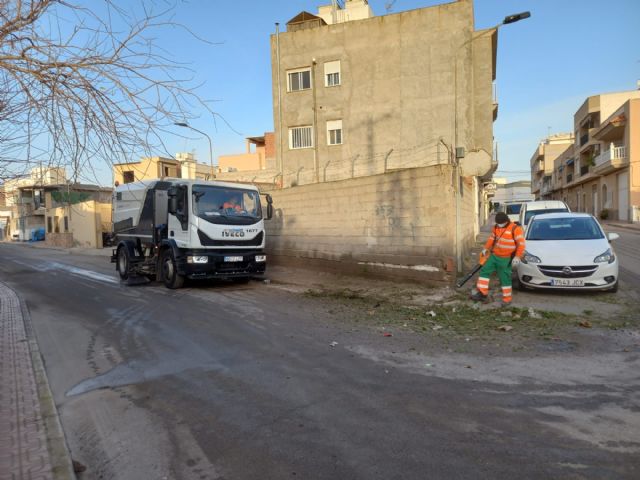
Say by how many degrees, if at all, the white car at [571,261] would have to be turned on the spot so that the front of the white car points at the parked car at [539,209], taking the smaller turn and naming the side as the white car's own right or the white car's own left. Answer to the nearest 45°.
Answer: approximately 180°

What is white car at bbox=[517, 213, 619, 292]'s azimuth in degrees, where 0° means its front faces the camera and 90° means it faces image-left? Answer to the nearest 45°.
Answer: approximately 0°

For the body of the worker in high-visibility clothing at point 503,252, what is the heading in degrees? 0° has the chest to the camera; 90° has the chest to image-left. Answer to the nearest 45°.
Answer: approximately 45°

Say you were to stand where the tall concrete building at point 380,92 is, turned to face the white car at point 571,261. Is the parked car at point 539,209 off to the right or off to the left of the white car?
left

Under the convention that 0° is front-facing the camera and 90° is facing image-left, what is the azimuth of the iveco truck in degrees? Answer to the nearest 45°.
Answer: approximately 315°

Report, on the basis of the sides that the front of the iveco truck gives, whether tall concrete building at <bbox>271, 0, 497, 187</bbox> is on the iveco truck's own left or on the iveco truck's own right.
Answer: on the iveco truck's own left

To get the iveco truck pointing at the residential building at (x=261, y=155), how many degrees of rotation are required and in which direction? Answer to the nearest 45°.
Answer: approximately 135° to its left

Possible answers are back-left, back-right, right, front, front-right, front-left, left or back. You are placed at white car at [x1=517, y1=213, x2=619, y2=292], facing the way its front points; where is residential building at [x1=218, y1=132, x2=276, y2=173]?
back-right

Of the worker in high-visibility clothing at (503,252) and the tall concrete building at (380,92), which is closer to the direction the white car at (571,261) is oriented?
the worker in high-visibility clothing

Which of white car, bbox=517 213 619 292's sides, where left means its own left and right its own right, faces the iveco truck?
right

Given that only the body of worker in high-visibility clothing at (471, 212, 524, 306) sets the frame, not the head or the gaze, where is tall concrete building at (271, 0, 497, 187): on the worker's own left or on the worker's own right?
on the worker's own right
